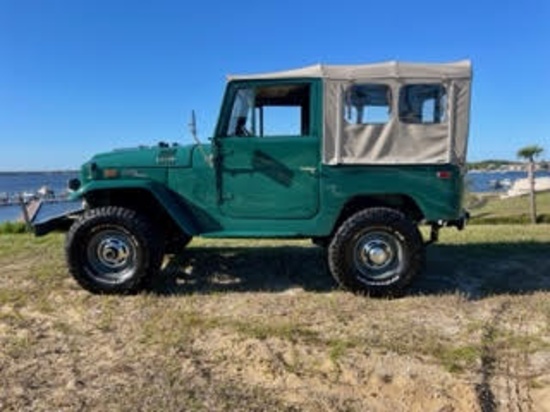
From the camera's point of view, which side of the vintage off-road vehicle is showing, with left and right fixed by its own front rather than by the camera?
left

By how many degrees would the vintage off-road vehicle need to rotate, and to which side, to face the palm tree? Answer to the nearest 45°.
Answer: approximately 135° to its right
